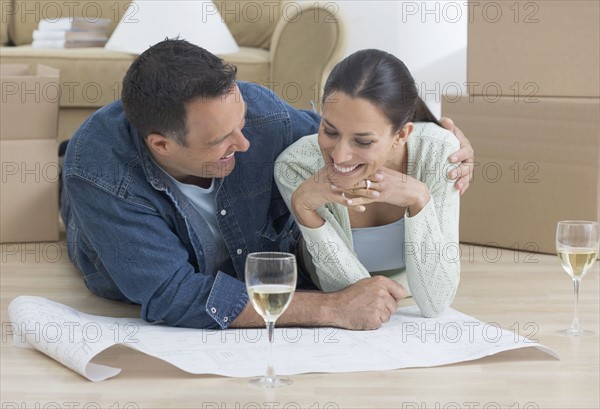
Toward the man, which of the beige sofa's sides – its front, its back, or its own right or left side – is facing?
front

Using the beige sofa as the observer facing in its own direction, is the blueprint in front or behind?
in front

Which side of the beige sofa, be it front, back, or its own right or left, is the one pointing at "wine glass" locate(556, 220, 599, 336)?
front

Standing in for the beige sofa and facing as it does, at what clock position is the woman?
The woman is roughly at 12 o'clock from the beige sofa.

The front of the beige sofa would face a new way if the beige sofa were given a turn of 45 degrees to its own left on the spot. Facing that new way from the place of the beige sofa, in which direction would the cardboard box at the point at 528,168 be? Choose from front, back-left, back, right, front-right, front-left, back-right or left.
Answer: front

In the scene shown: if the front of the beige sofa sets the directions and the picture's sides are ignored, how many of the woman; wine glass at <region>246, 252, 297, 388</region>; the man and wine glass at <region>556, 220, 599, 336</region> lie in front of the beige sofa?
4

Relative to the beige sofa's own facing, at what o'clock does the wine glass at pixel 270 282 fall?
The wine glass is roughly at 12 o'clock from the beige sofa.

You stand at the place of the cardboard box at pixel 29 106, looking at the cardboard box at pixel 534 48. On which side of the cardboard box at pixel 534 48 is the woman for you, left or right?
right

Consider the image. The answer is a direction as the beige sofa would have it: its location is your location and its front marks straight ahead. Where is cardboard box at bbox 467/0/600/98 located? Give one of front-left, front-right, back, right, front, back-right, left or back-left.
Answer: front-left

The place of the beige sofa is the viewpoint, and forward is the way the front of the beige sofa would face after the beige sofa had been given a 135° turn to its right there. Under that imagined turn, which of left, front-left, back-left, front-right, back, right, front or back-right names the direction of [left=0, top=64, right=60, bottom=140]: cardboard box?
left

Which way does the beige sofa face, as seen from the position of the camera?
facing the viewer
